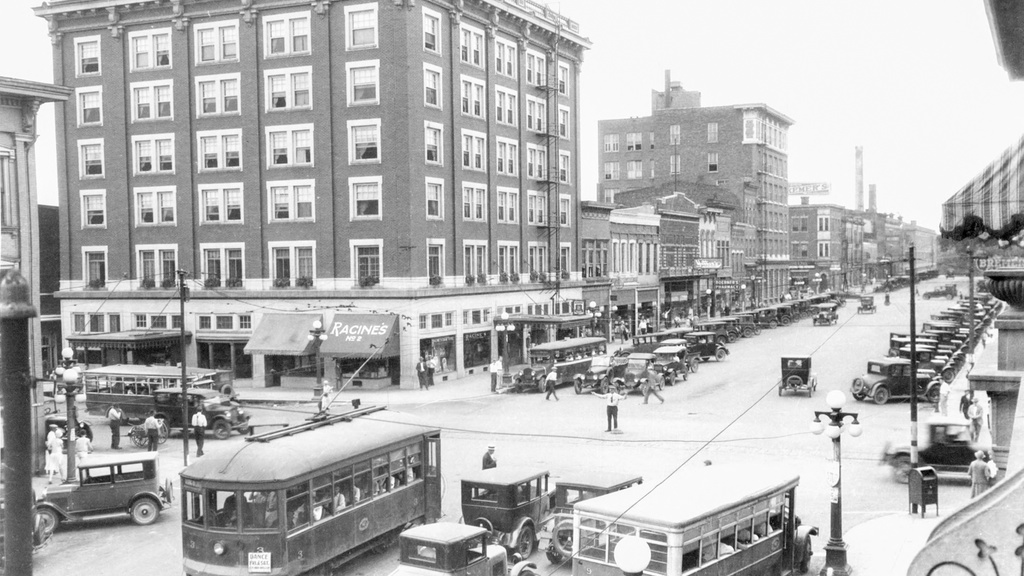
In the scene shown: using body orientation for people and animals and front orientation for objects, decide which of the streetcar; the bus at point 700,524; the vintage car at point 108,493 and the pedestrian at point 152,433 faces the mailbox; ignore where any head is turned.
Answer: the bus

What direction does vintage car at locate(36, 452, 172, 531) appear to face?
to the viewer's left

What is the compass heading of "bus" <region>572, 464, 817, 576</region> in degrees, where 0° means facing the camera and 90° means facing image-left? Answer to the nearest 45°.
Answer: approximately 225°

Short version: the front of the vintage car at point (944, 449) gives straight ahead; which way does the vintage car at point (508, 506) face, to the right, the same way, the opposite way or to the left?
to the right

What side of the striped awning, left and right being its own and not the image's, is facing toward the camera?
left

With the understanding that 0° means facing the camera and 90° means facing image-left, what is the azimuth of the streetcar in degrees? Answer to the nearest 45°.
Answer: approximately 45°

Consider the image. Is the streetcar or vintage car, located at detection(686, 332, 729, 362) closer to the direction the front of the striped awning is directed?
the streetcar

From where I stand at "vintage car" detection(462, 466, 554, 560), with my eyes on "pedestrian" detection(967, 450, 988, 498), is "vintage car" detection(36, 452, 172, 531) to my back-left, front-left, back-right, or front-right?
back-left

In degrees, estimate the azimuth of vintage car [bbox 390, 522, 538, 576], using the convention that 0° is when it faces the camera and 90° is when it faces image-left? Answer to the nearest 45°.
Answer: approximately 225°

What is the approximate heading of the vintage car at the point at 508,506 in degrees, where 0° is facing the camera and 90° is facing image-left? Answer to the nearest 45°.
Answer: approximately 225°
